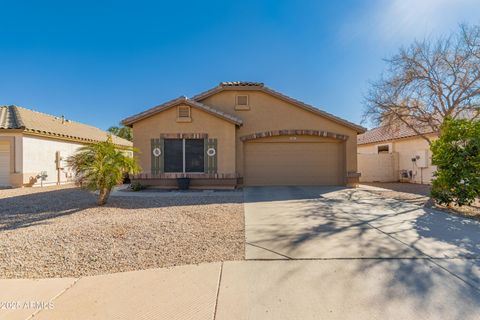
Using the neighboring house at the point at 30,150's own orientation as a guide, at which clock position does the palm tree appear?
The palm tree is roughly at 10 o'clock from the neighboring house.

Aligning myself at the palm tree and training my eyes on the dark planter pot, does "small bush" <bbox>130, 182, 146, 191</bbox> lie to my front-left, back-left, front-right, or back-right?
front-left

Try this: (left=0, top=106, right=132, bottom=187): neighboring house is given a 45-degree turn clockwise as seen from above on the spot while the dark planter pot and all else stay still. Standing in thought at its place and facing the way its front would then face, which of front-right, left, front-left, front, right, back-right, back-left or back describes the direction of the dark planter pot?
back-left

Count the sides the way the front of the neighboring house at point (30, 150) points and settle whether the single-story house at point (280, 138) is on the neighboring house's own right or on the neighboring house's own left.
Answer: on the neighboring house's own left

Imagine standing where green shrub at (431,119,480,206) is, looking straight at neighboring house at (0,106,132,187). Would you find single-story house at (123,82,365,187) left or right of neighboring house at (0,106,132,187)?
right

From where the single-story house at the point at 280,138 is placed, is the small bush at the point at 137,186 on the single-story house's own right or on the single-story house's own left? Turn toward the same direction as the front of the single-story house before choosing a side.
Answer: on the single-story house's own right

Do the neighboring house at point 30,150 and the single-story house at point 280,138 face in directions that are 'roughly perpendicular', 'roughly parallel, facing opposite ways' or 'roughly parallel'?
roughly parallel

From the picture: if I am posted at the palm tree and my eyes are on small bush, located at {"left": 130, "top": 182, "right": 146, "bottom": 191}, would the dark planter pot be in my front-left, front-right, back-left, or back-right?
front-right

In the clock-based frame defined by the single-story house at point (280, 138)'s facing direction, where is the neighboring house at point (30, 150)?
The neighboring house is roughly at 3 o'clock from the single-story house.

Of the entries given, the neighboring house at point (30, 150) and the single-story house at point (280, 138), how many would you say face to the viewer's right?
0

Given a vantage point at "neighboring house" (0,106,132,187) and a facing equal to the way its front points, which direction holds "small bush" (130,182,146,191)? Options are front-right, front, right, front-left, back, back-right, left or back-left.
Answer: left

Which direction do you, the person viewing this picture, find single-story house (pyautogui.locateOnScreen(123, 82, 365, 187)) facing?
facing the viewer

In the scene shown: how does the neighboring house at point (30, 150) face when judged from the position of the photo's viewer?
facing the viewer and to the left of the viewer

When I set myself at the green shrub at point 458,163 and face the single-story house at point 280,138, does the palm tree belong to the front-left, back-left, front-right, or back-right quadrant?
front-left
